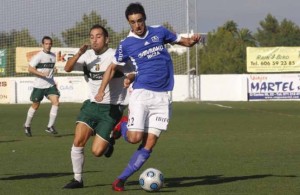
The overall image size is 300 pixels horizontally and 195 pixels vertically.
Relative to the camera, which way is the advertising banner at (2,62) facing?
toward the camera

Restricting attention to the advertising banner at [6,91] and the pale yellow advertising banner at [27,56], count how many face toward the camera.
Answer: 2

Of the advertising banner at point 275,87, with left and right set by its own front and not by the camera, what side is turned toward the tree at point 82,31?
right

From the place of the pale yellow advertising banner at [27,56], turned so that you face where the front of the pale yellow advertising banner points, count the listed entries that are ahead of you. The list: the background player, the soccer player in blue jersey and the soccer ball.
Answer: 3

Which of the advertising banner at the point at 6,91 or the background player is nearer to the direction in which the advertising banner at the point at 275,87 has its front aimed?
the background player

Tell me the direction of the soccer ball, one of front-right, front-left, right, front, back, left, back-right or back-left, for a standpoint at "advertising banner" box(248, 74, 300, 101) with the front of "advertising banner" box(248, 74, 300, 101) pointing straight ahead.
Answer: front

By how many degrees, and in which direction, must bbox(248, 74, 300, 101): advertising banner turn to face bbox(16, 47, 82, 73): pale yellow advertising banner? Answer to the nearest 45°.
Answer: approximately 90° to its right

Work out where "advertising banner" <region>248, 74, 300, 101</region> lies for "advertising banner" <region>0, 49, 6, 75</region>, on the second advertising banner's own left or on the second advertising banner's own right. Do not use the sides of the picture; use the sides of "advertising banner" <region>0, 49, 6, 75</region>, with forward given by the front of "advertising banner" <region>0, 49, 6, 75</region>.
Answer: on the second advertising banner's own left

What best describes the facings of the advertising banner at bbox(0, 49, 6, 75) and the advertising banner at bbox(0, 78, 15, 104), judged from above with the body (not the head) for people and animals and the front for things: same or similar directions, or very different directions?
same or similar directions

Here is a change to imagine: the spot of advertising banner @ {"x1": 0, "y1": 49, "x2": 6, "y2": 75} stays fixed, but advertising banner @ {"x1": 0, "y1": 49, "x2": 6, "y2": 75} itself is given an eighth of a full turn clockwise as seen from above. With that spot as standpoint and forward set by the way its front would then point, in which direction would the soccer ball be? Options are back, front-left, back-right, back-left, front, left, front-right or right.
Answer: front-left

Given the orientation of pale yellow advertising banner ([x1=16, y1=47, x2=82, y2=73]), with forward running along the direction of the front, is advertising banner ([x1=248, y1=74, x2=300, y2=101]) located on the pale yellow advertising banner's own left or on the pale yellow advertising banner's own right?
on the pale yellow advertising banner's own left

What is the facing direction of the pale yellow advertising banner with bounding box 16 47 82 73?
toward the camera

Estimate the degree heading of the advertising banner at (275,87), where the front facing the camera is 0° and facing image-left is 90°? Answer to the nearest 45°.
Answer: approximately 0°

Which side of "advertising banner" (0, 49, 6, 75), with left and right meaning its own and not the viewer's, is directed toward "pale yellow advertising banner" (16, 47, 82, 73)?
left

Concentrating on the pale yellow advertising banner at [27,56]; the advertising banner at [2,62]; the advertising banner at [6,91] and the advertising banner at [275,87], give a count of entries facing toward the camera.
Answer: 4

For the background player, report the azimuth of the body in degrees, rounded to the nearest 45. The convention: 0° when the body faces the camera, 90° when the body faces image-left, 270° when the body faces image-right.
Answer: approximately 315°

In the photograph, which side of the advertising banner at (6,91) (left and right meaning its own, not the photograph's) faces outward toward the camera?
front
